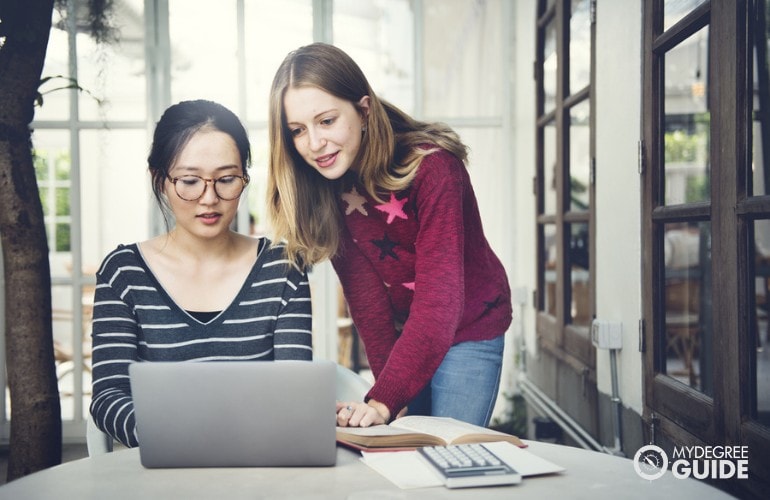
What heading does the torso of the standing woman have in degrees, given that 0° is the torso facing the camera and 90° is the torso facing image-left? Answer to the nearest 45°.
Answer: approximately 45°

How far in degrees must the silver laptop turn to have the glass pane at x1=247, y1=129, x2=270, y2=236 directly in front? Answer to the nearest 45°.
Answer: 0° — it already faces it

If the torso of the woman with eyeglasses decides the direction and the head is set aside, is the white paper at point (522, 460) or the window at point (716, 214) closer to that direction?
the white paper

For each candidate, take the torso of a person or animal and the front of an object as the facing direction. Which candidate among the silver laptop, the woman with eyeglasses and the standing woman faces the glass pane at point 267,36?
the silver laptop

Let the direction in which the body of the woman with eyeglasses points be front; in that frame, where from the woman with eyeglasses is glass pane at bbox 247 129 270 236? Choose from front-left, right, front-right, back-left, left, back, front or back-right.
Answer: back

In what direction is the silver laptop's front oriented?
away from the camera

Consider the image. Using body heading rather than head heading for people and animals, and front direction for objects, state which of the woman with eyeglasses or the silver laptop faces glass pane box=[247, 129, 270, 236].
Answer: the silver laptop
